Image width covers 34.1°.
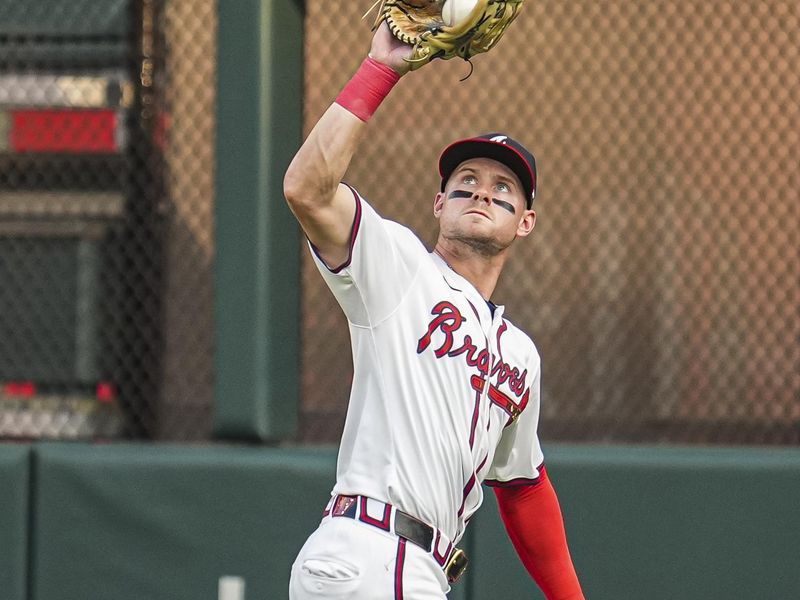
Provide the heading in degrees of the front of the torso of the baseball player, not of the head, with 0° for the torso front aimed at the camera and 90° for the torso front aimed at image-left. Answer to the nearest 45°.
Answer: approximately 315°
